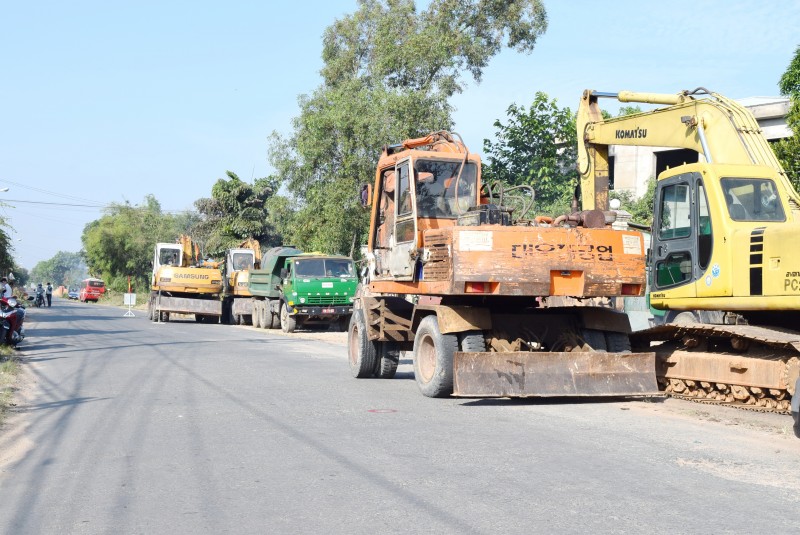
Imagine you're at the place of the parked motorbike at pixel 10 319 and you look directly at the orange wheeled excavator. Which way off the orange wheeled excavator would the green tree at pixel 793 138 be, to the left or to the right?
left

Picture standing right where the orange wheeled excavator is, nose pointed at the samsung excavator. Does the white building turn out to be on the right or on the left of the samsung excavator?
right

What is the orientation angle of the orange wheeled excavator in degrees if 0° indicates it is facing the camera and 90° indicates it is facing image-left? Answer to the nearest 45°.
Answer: approximately 135°

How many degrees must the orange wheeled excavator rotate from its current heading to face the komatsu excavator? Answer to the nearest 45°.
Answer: approximately 135° to its right

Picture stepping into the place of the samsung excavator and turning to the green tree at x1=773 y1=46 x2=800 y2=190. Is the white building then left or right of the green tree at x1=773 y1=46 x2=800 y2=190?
left

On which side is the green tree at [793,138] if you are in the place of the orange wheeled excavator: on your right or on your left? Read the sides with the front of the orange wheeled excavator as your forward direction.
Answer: on your right

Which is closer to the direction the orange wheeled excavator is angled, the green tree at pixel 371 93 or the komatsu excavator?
the green tree

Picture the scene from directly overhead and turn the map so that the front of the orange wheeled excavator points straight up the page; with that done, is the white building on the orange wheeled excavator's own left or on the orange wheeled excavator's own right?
on the orange wheeled excavator's own right
